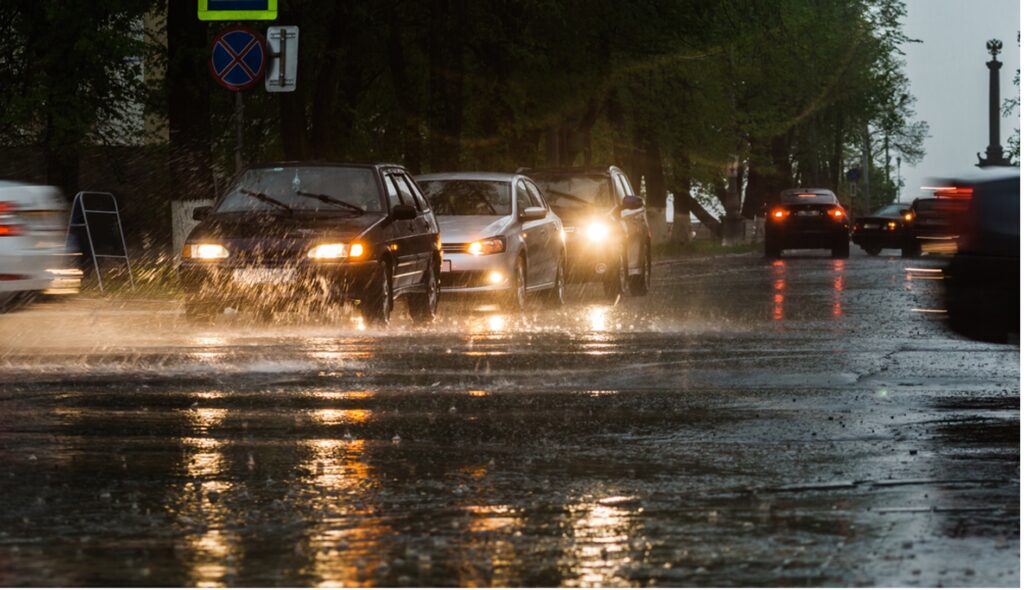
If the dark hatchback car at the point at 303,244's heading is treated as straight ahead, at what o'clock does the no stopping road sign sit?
The no stopping road sign is roughly at 4 o'clock from the dark hatchback car.

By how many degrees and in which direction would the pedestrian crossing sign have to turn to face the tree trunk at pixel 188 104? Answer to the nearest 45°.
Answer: approximately 180°

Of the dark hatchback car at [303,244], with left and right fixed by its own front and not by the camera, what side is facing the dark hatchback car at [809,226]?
back

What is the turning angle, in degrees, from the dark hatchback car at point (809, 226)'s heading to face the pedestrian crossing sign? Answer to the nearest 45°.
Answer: approximately 180°

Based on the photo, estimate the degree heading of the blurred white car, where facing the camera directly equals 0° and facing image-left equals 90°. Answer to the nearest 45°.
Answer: approximately 135°

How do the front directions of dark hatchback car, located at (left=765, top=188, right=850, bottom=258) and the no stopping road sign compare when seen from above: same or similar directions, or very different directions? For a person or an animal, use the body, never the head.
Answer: very different directions

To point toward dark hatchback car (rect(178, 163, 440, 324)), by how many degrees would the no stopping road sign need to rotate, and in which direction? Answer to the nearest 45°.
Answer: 0° — it already faces it

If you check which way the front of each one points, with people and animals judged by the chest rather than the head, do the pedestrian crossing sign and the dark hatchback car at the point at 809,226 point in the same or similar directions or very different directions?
very different directions

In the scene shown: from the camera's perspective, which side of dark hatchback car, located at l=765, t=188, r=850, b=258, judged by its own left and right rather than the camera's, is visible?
back

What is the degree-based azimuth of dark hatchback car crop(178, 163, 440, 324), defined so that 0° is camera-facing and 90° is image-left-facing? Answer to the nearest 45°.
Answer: approximately 45°

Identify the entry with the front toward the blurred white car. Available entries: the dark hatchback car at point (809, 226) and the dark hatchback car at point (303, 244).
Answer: the dark hatchback car at point (303, 244)
